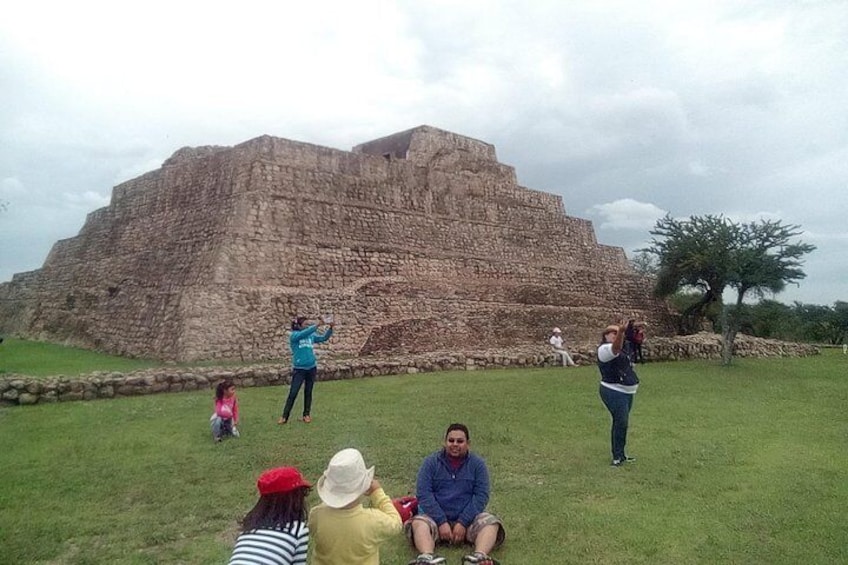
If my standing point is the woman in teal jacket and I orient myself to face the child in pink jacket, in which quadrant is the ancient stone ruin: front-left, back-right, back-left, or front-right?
back-right

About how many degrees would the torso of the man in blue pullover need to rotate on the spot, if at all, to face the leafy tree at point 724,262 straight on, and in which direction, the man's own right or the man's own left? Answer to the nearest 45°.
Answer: approximately 135° to the man's own left

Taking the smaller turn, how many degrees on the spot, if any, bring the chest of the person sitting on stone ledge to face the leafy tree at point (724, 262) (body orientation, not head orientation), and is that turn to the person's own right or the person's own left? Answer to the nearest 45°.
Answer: approximately 90° to the person's own left

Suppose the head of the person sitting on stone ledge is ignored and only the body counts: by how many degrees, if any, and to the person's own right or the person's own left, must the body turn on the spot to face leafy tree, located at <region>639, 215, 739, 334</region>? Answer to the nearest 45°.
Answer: approximately 90° to the person's own left

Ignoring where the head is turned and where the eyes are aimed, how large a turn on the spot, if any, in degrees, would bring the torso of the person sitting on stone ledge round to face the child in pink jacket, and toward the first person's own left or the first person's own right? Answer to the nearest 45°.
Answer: approximately 90° to the first person's own right

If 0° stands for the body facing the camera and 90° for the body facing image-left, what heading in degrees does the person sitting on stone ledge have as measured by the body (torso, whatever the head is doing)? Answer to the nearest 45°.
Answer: approximately 315°

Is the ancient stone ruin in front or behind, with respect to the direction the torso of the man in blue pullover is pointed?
behind

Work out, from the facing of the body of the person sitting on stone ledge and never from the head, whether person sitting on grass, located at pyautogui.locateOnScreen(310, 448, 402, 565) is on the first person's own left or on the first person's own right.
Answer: on the first person's own right

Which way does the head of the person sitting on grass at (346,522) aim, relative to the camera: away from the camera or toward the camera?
away from the camera

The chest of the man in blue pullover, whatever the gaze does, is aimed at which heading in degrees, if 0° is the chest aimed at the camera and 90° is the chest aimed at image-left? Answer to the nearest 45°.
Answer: approximately 0°

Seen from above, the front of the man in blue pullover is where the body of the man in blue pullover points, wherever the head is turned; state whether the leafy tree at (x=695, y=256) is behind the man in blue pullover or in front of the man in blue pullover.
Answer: behind
